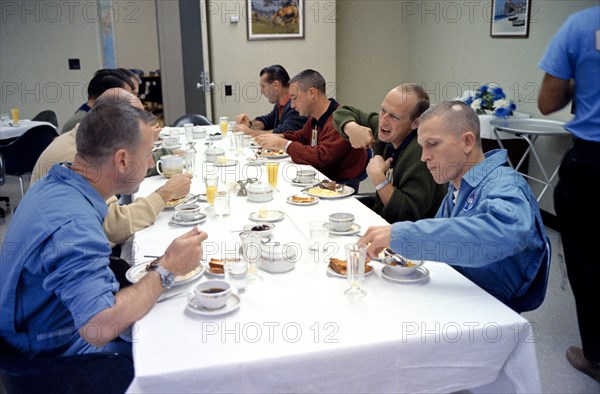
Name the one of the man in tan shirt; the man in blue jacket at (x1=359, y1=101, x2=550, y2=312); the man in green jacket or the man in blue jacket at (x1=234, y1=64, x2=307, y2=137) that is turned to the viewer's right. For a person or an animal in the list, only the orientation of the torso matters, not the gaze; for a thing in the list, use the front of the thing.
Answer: the man in tan shirt

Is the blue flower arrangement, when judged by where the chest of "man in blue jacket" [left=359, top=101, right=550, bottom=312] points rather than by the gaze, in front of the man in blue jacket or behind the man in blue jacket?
behind

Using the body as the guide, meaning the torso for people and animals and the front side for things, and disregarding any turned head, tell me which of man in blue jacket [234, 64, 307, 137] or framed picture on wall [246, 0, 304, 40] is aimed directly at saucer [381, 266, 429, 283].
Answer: the framed picture on wall

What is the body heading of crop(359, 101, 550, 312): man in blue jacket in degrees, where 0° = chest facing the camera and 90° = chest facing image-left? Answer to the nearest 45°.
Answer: approximately 45°

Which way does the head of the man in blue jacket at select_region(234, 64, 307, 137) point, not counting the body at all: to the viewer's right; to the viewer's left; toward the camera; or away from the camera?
to the viewer's left

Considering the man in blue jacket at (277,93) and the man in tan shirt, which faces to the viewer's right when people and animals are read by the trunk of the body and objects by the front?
the man in tan shirt

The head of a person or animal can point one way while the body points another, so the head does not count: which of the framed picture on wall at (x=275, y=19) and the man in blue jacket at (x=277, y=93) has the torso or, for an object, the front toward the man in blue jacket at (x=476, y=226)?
the framed picture on wall

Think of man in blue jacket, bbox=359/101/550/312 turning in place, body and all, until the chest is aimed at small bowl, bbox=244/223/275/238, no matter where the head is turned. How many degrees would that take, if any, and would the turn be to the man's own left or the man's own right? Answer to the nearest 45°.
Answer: approximately 45° to the man's own right

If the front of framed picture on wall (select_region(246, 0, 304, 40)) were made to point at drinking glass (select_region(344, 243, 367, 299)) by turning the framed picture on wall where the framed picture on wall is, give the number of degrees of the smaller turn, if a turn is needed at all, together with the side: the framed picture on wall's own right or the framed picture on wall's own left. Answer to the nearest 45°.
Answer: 0° — it already faces it

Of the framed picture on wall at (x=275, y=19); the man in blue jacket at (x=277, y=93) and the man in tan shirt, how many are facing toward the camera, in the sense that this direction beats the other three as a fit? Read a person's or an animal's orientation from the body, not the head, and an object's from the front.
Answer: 1

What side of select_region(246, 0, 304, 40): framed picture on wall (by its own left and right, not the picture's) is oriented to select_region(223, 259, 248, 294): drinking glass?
front

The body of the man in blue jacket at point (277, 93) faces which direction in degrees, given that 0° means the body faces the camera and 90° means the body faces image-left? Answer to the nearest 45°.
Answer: approximately 90°

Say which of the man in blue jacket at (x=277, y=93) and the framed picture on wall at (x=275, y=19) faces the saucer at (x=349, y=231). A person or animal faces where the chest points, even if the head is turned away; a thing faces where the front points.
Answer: the framed picture on wall

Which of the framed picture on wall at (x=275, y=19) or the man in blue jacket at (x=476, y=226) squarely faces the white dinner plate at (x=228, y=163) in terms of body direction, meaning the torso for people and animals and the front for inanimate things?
the framed picture on wall

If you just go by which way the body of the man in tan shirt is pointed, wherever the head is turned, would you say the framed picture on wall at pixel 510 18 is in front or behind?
in front

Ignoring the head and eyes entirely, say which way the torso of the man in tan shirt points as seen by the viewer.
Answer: to the viewer's right

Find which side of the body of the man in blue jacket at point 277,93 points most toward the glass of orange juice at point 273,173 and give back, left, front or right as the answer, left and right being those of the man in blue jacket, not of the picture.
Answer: left

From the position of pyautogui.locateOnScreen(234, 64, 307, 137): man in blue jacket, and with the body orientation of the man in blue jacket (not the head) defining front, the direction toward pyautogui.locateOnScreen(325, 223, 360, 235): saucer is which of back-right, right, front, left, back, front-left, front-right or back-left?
left
